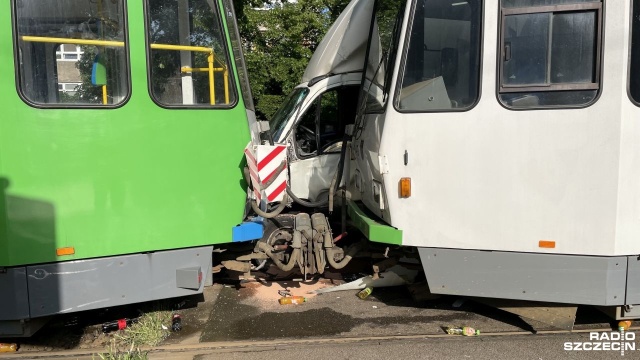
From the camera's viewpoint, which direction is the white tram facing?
to the viewer's left

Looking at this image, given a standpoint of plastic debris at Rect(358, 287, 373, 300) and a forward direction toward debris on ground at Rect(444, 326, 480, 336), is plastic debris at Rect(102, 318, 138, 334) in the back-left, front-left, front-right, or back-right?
back-right

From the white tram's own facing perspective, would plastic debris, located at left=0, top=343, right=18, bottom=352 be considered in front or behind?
in front
